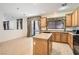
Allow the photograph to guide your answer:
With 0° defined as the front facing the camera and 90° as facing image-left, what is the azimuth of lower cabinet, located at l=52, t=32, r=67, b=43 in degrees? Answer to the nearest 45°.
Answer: approximately 0°
